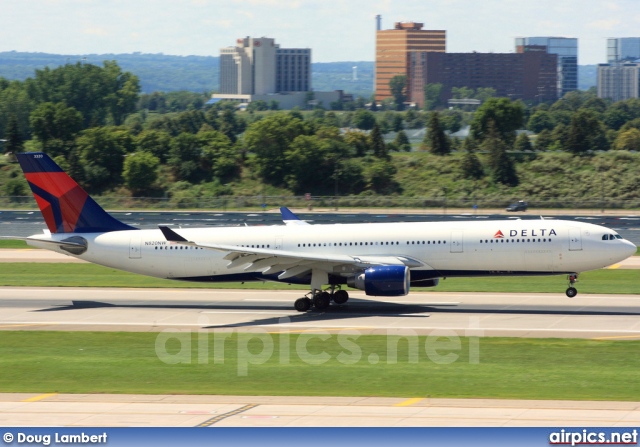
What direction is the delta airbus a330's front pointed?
to the viewer's right
